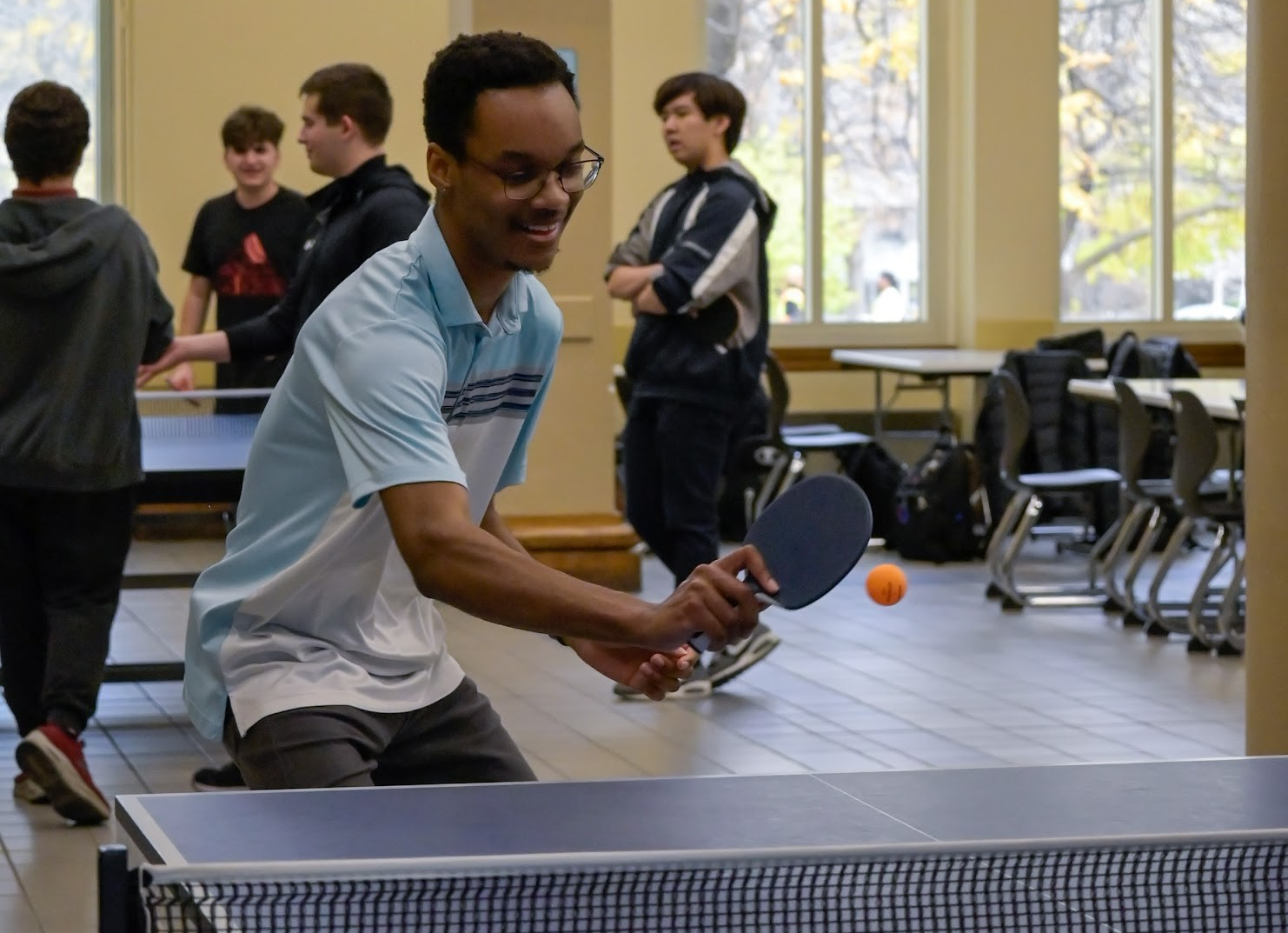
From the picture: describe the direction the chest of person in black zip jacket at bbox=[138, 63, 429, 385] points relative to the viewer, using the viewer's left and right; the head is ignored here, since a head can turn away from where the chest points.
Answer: facing to the left of the viewer

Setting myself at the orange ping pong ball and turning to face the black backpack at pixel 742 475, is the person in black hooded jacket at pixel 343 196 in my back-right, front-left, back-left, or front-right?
front-left

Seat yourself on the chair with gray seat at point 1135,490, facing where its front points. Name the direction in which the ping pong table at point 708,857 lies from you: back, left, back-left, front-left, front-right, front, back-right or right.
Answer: right

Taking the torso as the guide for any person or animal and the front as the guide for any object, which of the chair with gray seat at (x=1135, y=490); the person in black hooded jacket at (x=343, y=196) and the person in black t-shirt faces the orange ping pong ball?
the person in black t-shirt

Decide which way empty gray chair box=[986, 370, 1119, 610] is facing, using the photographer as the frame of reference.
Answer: facing to the right of the viewer

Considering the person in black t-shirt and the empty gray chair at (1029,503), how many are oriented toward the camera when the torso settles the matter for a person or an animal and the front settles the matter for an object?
1

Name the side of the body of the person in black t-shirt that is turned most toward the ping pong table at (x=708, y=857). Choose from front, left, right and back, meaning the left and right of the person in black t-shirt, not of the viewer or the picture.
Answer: front

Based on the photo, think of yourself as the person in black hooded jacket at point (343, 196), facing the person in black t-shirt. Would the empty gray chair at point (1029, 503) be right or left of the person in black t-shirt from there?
right

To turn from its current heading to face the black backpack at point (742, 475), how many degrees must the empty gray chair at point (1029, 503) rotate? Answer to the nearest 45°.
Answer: approximately 135° to its left

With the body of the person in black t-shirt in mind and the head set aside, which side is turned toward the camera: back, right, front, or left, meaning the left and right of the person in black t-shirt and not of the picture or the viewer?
front

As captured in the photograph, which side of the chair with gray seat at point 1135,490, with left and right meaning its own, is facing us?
right

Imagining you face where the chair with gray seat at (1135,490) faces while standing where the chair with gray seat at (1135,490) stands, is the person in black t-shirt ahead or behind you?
behind
